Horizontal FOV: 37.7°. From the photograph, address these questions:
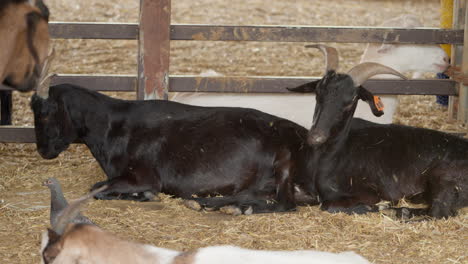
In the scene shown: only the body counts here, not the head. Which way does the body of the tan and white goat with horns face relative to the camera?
to the viewer's left

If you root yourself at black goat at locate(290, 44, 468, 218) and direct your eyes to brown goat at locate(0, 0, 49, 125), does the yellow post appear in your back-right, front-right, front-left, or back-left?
back-right

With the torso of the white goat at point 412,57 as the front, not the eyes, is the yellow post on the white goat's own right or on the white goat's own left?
on the white goat's own left

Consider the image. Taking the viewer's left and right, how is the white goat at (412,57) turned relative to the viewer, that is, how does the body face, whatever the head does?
facing to the right of the viewer

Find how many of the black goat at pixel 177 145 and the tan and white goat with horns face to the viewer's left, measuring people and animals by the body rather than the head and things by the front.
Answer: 2

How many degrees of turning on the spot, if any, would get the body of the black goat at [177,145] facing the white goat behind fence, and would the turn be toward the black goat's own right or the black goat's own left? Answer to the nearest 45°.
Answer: approximately 135° to the black goat's own right

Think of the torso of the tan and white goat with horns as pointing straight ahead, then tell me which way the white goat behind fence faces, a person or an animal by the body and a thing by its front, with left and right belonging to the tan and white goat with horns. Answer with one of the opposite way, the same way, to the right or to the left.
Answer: the opposite way

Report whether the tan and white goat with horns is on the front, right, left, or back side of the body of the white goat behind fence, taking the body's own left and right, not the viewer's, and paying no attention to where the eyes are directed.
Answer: right

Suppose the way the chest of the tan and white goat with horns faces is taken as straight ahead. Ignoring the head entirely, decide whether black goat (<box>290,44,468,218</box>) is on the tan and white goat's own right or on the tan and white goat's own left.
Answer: on the tan and white goat's own right

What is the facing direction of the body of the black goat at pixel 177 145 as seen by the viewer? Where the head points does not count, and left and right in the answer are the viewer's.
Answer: facing to the left of the viewer

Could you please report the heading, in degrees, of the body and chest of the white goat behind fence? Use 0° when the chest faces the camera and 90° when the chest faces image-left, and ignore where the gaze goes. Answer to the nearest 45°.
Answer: approximately 270°

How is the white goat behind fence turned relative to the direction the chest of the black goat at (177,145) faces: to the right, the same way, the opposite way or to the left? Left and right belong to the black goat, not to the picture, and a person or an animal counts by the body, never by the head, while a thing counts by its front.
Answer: the opposite way
